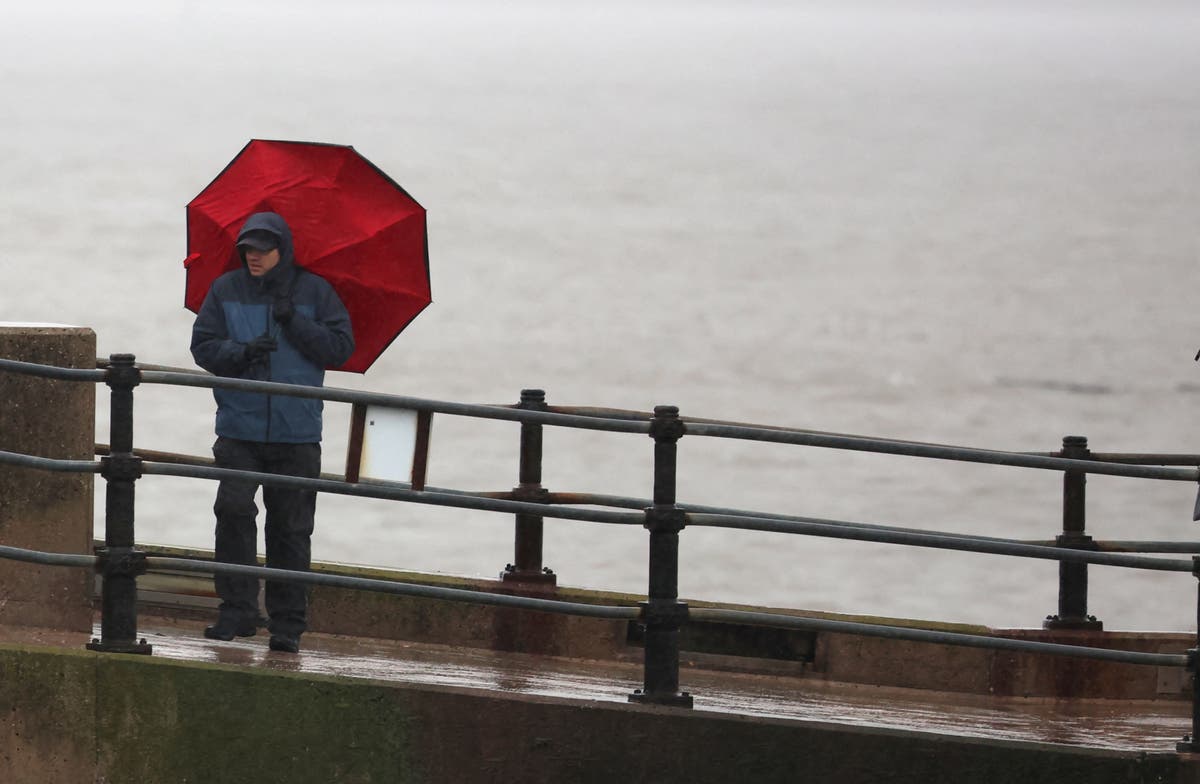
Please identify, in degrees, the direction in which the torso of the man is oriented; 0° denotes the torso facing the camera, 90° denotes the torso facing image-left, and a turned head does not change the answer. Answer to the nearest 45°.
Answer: approximately 0°

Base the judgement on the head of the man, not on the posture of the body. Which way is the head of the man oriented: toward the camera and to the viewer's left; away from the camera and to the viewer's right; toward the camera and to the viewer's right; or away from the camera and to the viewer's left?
toward the camera and to the viewer's left

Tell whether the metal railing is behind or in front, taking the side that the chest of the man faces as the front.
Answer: in front
